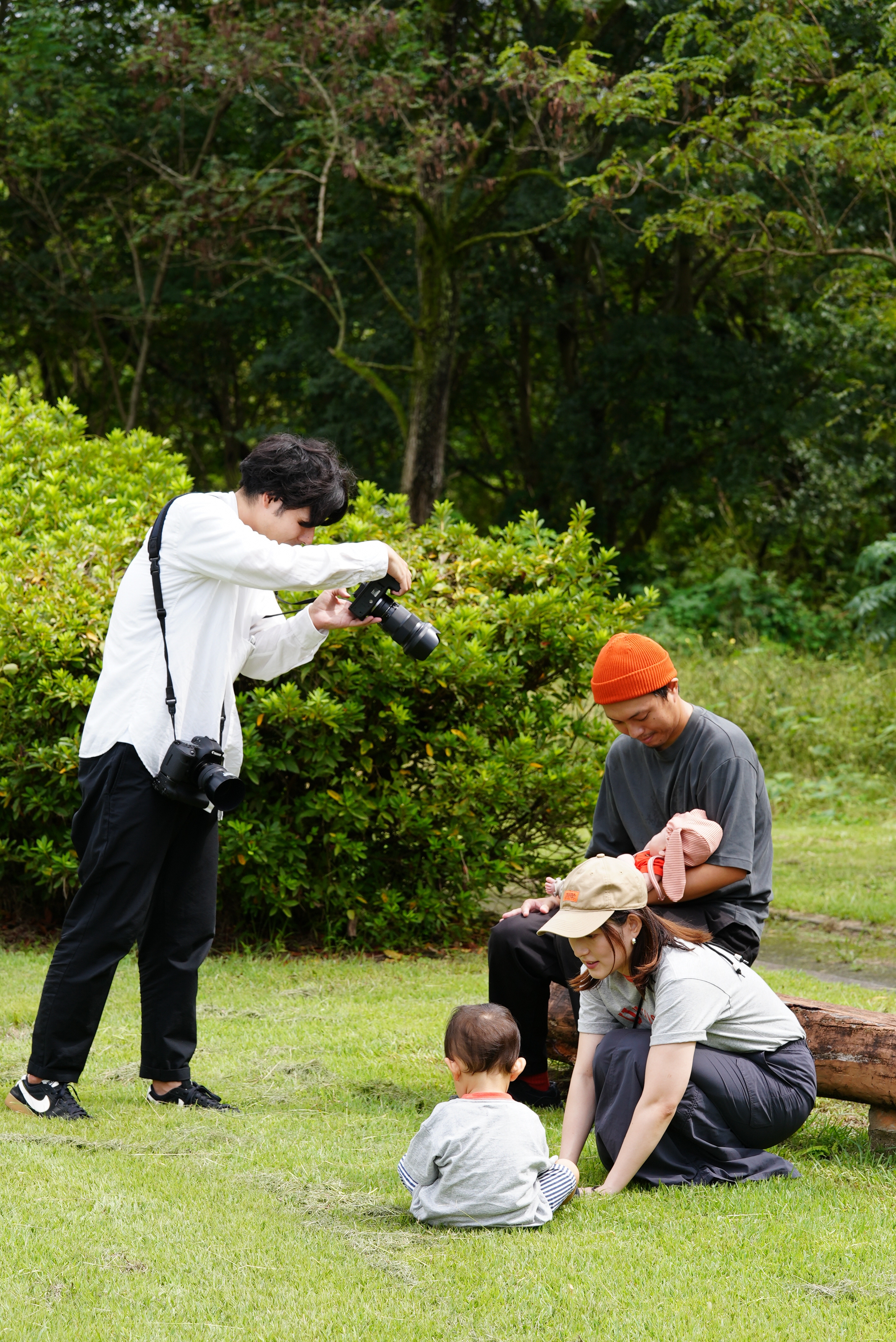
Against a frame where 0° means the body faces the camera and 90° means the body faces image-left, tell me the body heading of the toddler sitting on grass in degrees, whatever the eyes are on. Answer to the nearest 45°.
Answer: approximately 180°

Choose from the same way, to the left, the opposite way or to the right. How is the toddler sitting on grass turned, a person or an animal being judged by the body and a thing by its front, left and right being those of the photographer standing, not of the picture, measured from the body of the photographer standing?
to the left

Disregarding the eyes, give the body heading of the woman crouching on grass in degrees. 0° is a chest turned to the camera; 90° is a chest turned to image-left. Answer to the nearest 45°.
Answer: approximately 45°

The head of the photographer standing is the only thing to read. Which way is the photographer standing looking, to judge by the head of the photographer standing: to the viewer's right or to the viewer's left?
to the viewer's right

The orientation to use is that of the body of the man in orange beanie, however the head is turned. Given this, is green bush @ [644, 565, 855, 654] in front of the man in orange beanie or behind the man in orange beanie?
behind

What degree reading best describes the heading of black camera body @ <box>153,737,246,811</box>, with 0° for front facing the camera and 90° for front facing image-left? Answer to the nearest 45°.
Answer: approximately 315°

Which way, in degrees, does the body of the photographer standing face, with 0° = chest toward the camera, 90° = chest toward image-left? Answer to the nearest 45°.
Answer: approximately 270°
